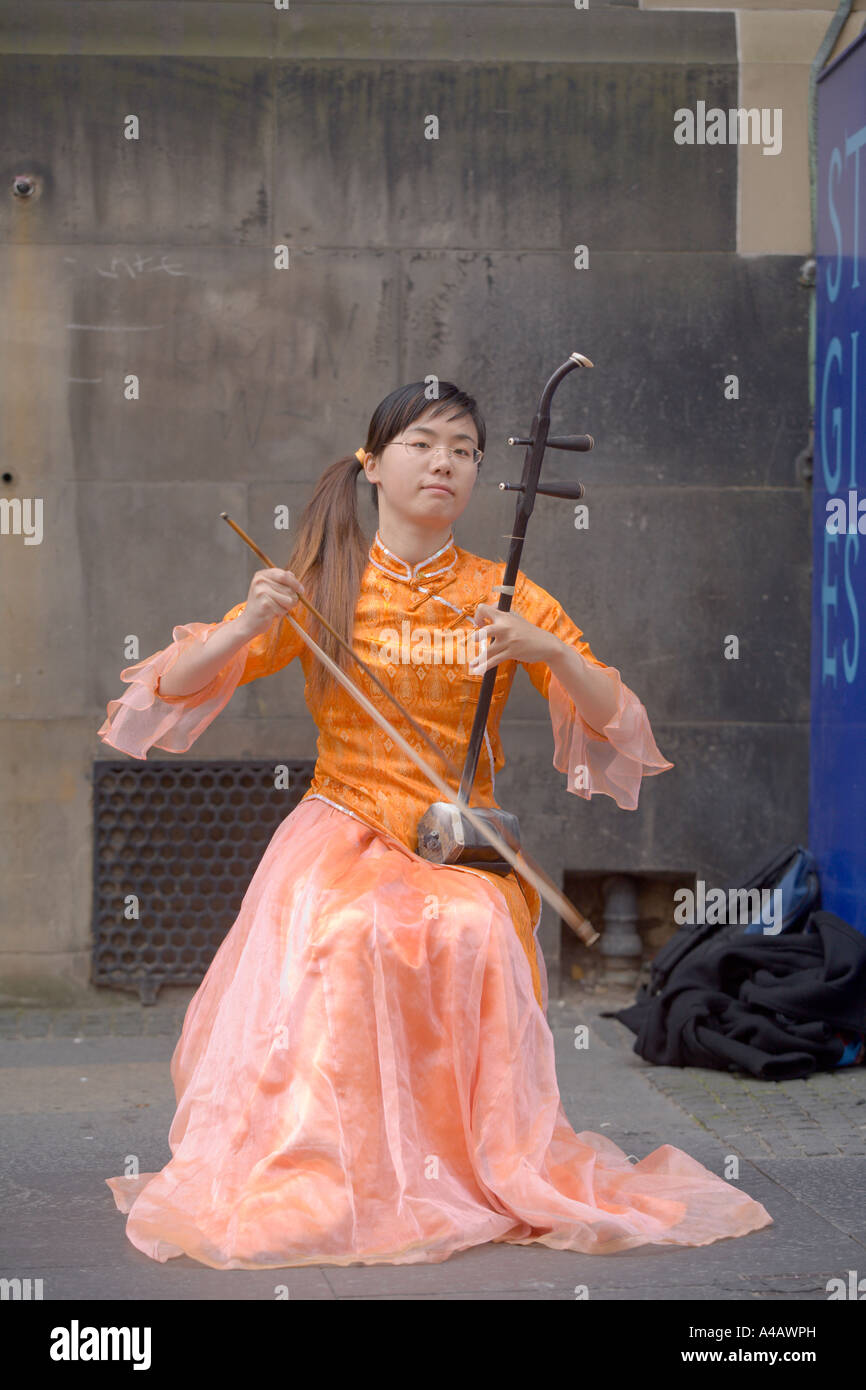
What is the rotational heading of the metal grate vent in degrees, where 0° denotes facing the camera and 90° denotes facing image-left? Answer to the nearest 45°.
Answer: approximately 0°

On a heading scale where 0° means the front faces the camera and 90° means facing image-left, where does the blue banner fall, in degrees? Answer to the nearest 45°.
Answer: approximately 45°

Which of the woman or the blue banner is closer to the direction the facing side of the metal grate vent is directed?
the woman

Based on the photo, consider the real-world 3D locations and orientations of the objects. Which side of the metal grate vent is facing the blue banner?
left

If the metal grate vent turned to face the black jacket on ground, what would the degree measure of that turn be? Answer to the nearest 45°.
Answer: approximately 45° to its left
